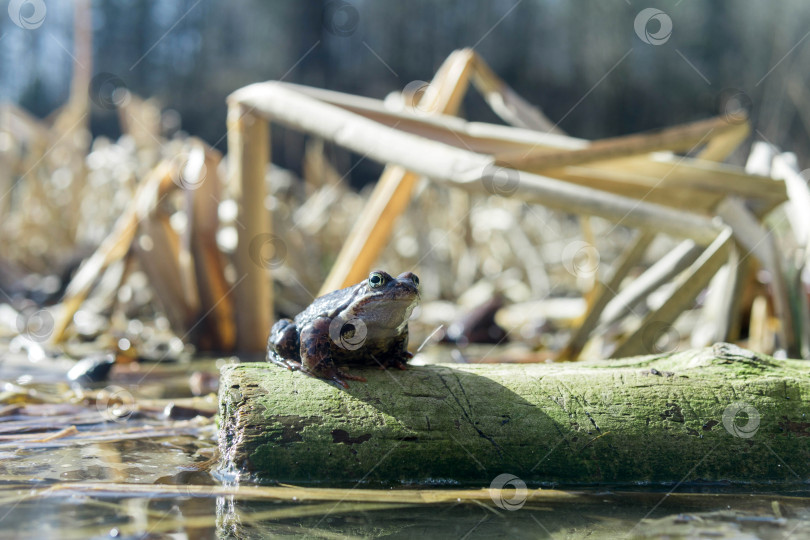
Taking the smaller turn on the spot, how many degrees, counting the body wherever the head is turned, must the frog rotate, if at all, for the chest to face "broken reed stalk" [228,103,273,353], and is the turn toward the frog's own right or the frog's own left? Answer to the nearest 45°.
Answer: approximately 135° to the frog's own left

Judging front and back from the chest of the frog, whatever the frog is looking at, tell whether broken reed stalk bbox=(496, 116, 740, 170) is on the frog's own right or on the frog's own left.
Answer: on the frog's own left

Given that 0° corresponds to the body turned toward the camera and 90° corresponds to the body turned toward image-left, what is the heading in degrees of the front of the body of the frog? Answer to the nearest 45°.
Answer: approximately 315°

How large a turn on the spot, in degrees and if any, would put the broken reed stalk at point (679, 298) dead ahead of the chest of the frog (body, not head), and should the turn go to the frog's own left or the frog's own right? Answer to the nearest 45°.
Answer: approximately 90° to the frog's own left

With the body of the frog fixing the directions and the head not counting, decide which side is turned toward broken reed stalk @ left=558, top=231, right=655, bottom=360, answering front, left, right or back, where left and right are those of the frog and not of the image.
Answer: left
